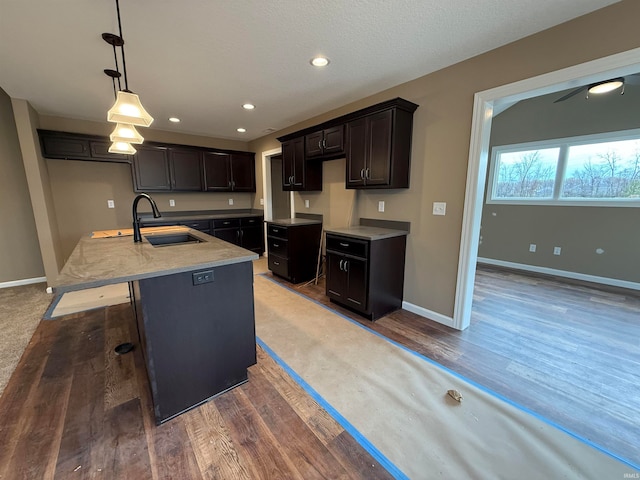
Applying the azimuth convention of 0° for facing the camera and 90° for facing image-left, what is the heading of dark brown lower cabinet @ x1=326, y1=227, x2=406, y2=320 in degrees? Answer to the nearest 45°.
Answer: approximately 45°

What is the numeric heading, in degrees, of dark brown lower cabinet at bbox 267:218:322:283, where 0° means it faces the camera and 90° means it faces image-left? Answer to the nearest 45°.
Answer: approximately 45°

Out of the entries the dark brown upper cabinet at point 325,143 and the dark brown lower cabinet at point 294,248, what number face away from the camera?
0

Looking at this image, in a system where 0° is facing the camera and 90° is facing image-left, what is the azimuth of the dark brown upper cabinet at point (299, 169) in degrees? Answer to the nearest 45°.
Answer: approximately 45°

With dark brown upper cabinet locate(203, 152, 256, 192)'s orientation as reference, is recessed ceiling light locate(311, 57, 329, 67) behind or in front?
in front

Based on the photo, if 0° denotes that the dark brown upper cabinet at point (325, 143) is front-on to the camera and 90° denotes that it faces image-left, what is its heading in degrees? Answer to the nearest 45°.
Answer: approximately 45°

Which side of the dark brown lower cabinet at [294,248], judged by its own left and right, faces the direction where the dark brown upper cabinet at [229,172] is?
right

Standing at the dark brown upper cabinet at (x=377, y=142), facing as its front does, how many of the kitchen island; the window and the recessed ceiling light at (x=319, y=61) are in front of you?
2

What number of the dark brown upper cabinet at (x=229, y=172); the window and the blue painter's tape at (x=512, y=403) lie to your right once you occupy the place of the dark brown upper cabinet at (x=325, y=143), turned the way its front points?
1

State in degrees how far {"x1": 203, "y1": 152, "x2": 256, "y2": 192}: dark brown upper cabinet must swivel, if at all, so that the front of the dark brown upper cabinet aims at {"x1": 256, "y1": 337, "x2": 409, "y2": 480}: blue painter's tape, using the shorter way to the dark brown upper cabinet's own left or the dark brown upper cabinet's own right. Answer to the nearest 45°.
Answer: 0° — it already faces it

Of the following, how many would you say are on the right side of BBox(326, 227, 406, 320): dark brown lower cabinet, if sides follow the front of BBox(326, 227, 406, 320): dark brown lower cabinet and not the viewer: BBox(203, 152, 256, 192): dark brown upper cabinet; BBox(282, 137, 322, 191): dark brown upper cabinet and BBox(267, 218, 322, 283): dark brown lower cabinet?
3
